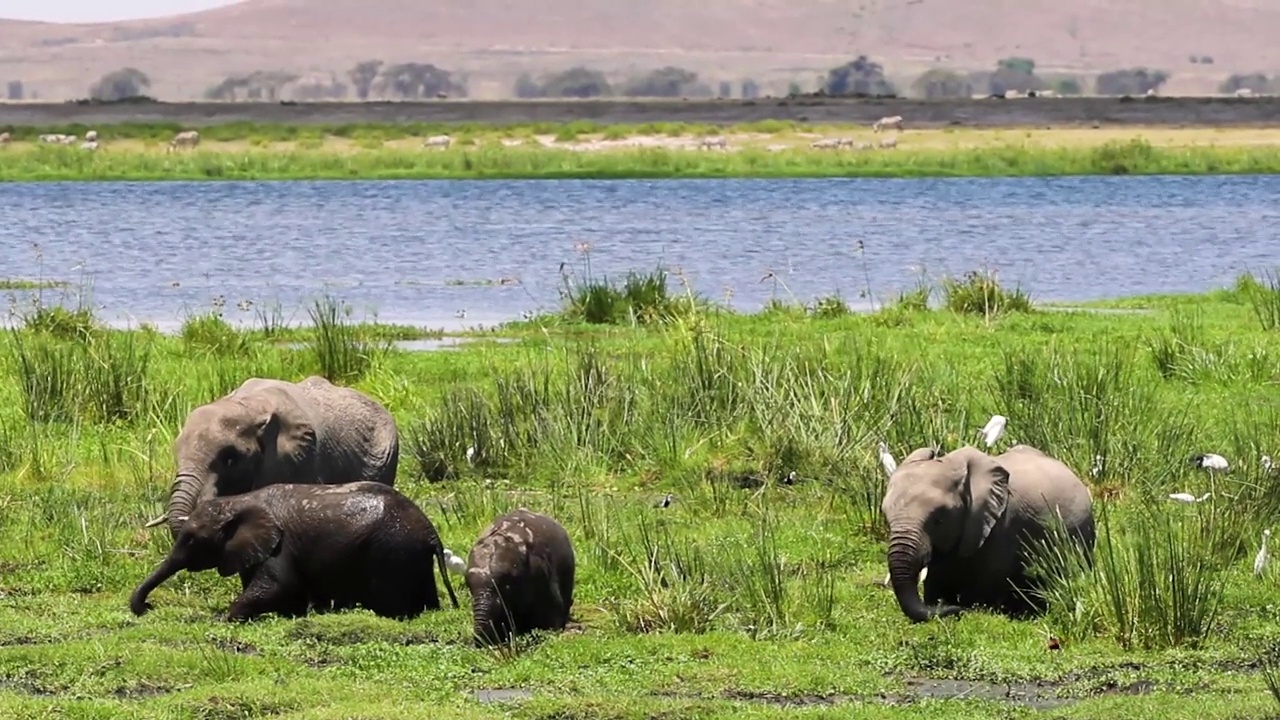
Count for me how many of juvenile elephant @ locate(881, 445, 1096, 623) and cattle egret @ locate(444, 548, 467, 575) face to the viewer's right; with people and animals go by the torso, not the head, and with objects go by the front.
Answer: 0

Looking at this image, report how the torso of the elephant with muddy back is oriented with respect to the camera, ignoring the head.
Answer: to the viewer's left

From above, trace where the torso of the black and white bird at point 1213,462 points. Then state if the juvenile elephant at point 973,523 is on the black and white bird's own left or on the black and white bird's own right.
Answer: on the black and white bird's own left

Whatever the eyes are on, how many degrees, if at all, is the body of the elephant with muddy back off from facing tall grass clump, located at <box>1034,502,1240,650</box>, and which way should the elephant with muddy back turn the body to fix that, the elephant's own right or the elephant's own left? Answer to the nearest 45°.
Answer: approximately 180°

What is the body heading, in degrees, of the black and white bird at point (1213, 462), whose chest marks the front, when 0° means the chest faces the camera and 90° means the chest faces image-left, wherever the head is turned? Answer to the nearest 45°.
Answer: approximately 90°

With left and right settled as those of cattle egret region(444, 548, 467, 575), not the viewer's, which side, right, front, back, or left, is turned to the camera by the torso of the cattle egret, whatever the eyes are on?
left

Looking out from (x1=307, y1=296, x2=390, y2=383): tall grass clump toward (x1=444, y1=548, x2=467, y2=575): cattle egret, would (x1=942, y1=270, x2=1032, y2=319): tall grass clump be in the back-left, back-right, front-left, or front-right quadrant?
back-left

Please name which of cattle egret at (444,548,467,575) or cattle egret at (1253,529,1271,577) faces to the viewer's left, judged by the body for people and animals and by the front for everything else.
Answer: cattle egret at (444,548,467,575)

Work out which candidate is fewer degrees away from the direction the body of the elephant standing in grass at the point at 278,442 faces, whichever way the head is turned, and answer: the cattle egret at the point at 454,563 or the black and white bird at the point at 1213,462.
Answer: the cattle egret

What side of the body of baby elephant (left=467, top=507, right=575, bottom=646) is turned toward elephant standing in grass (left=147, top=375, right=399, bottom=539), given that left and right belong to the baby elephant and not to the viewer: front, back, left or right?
right

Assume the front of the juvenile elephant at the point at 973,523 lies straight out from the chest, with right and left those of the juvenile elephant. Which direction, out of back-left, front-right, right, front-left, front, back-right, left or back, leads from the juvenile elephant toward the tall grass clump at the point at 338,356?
right
